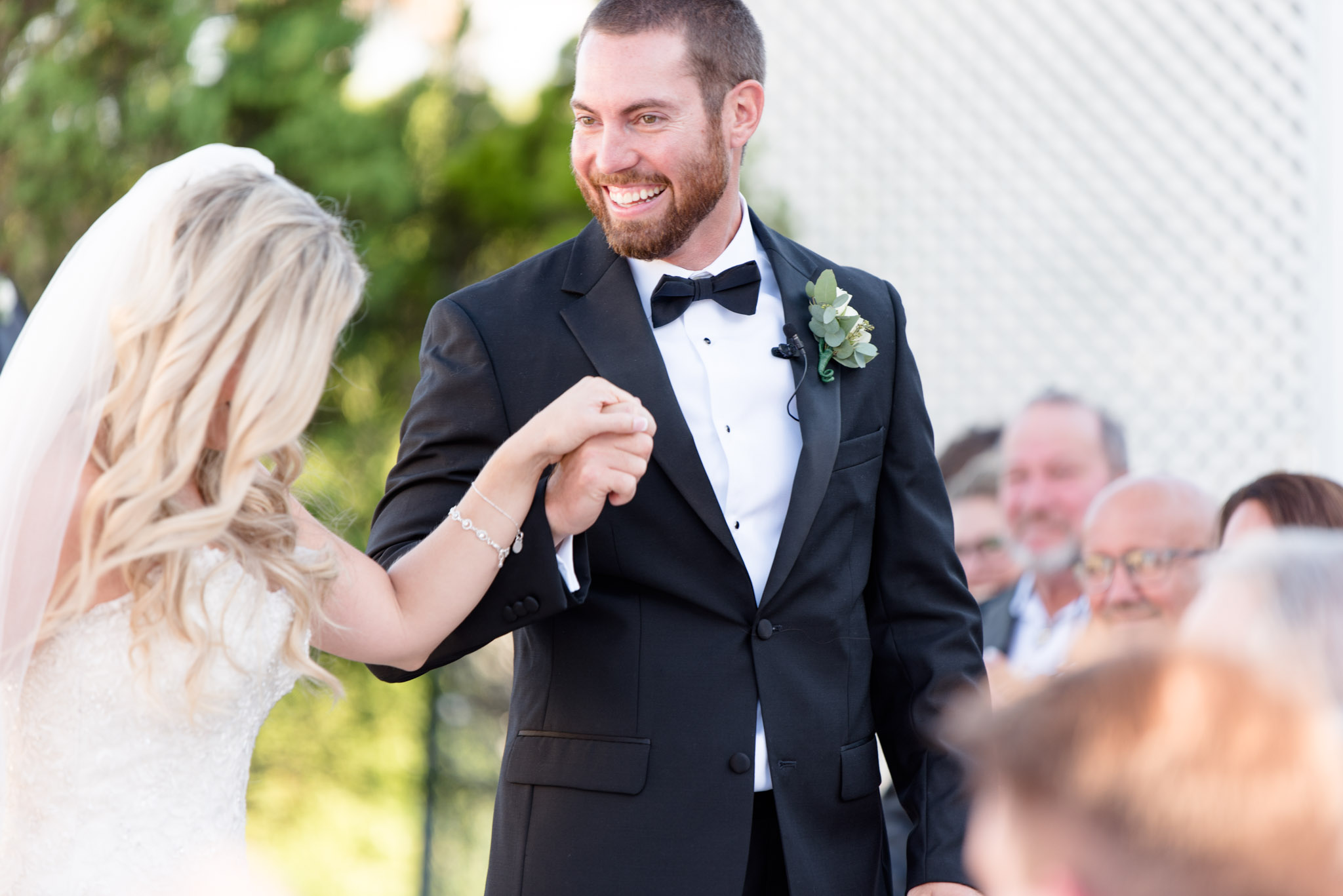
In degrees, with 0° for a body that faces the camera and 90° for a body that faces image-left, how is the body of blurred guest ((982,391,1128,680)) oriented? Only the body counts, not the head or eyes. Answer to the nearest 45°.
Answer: approximately 45°

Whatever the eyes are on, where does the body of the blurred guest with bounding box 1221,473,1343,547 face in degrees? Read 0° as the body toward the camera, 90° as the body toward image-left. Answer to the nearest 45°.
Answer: approximately 45°

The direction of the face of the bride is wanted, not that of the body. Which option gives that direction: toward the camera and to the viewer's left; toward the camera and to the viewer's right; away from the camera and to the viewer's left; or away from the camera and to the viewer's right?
away from the camera and to the viewer's right

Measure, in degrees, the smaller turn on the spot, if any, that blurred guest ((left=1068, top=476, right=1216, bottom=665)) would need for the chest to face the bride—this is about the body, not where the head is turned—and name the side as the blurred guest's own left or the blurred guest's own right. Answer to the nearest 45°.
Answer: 0° — they already face them

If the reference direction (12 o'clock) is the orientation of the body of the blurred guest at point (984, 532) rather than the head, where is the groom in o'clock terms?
The groom is roughly at 11 o'clock from the blurred guest.

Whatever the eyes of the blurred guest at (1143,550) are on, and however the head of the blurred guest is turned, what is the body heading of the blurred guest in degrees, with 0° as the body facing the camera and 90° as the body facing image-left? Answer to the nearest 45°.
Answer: approximately 45°
